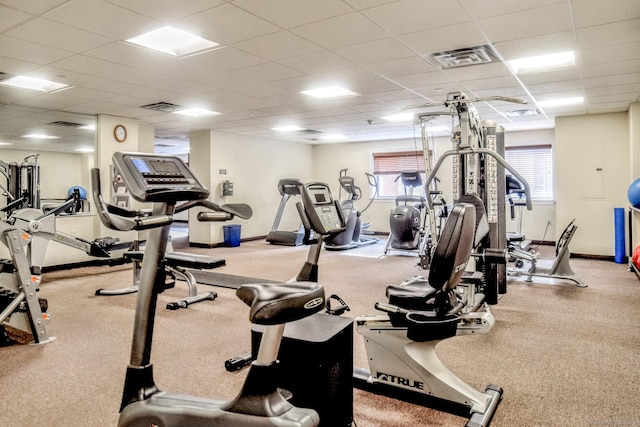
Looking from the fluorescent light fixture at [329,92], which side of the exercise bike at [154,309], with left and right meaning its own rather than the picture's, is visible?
right

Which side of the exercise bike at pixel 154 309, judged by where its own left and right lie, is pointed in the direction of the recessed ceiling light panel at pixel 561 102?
right

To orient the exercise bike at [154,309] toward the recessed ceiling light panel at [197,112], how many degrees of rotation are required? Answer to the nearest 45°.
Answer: approximately 45° to its right

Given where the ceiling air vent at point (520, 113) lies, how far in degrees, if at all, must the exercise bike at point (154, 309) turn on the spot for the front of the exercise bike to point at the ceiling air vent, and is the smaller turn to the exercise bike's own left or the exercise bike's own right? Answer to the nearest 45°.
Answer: approximately 90° to the exercise bike's own right

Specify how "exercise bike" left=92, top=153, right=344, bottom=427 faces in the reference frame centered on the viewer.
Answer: facing away from the viewer and to the left of the viewer

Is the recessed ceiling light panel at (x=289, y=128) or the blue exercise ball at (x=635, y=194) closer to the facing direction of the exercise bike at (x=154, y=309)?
the recessed ceiling light panel

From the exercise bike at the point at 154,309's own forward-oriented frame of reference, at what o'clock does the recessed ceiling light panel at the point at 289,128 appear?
The recessed ceiling light panel is roughly at 2 o'clock from the exercise bike.

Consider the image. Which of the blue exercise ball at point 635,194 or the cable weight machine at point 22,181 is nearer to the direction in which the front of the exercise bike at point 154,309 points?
the cable weight machine

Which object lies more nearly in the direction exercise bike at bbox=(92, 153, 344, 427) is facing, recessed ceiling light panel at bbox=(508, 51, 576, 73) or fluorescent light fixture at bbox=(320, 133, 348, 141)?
the fluorescent light fixture

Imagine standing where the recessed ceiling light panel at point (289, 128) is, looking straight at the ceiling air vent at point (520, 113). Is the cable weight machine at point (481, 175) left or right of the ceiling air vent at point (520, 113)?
right

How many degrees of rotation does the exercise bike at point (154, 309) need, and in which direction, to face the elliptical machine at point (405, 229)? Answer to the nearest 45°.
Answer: approximately 90° to its right

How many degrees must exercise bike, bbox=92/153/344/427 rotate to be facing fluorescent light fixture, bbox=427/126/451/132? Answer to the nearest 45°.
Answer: approximately 90° to its right

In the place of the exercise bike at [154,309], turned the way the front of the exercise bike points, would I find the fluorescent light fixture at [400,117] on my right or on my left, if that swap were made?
on my right
